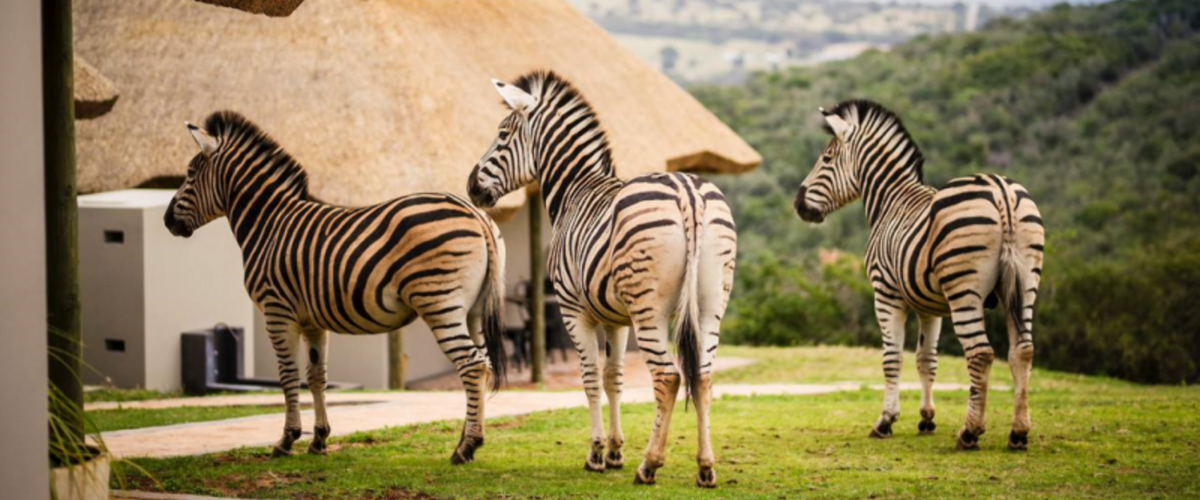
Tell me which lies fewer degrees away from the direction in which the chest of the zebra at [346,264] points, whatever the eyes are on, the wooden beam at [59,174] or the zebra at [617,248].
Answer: the wooden beam

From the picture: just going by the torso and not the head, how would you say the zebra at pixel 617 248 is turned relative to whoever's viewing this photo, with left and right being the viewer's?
facing away from the viewer and to the left of the viewer

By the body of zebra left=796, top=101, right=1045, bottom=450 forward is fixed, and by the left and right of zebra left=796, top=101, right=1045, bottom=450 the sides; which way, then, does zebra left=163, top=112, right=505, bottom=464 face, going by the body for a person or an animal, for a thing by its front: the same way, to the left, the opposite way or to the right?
to the left

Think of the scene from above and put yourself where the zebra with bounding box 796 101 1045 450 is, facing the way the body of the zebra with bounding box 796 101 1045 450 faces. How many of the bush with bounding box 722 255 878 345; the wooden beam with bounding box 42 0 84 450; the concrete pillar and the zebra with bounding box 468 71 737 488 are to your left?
3

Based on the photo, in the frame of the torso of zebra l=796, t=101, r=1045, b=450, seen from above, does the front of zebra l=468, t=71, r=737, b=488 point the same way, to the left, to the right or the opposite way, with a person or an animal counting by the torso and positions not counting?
the same way

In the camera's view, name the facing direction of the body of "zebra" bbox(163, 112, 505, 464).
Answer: to the viewer's left

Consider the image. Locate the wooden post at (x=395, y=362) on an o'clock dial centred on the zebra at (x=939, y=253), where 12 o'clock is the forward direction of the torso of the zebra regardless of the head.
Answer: The wooden post is roughly at 12 o'clock from the zebra.

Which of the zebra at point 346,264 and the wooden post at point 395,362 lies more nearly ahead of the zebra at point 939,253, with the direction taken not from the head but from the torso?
the wooden post

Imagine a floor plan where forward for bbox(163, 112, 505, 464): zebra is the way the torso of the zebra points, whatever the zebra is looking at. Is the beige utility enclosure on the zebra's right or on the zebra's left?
on the zebra's right

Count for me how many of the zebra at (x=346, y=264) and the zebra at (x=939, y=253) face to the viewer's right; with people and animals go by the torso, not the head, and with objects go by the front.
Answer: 0

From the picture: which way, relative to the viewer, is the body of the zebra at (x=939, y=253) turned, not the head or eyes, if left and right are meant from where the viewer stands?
facing away from the viewer and to the left of the viewer

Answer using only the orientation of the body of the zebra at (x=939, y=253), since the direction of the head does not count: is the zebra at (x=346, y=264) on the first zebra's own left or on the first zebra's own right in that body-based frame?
on the first zebra's own left

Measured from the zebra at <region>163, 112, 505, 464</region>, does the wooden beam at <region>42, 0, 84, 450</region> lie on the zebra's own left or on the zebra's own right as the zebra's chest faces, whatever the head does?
on the zebra's own left

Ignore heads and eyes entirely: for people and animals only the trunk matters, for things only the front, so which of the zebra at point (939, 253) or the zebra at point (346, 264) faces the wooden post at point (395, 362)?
the zebra at point (939, 253)

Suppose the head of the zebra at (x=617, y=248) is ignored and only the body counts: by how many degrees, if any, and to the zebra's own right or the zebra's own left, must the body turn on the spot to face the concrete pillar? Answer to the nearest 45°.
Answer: approximately 90° to the zebra's own left

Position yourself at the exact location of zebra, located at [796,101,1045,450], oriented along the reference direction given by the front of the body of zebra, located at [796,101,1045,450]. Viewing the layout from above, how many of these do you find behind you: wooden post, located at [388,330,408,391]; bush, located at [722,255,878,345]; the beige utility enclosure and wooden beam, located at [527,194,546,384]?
0

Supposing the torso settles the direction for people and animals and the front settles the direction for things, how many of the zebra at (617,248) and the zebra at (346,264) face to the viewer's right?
0

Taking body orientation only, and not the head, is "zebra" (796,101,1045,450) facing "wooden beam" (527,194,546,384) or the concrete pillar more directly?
the wooden beam

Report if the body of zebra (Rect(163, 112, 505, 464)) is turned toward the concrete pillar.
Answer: no

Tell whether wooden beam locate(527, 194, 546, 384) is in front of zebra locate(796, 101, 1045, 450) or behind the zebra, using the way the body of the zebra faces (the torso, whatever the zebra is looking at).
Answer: in front
